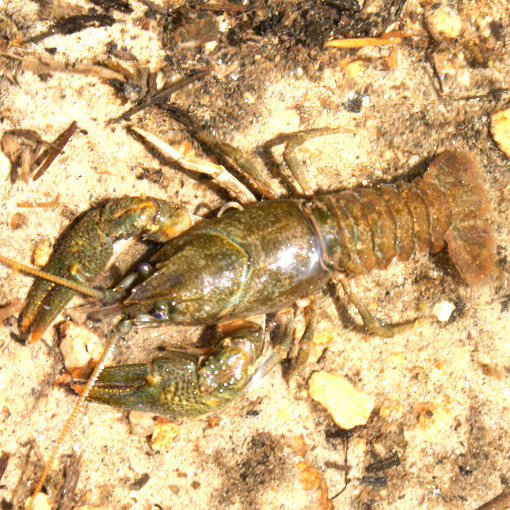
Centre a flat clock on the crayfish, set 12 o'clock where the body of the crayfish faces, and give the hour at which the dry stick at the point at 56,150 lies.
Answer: The dry stick is roughly at 1 o'clock from the crayfish.

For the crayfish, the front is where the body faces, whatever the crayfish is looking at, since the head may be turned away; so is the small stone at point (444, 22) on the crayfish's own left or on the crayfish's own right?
on the crayfish's own right

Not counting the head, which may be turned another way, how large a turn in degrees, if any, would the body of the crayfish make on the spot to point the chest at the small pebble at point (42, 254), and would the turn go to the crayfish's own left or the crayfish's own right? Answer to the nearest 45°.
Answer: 0° — it already faces it

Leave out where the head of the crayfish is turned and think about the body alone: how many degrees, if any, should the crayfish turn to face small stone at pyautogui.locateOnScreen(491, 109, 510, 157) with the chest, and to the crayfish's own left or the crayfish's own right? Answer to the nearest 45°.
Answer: approximately 135° to the crayfish's own right

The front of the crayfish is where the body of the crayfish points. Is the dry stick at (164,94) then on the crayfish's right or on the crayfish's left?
on the crayfish's right

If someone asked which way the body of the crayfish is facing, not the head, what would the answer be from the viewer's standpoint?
to the viewer's left

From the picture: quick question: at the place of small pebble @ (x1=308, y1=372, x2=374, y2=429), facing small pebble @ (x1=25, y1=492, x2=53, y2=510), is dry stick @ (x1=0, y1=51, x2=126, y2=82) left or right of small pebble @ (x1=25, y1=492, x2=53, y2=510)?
right

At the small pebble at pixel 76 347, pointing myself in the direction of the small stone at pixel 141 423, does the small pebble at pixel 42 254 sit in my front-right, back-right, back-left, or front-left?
back-left
